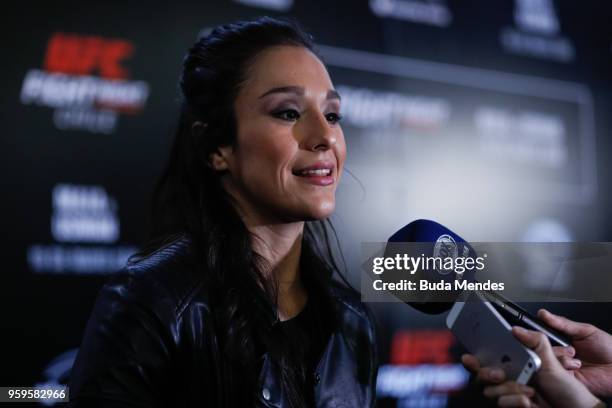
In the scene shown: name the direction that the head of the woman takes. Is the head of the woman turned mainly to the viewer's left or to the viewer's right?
to the viewer's right

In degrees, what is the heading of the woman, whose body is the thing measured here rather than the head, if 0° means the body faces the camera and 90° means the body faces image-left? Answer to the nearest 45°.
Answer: approximately 315°
